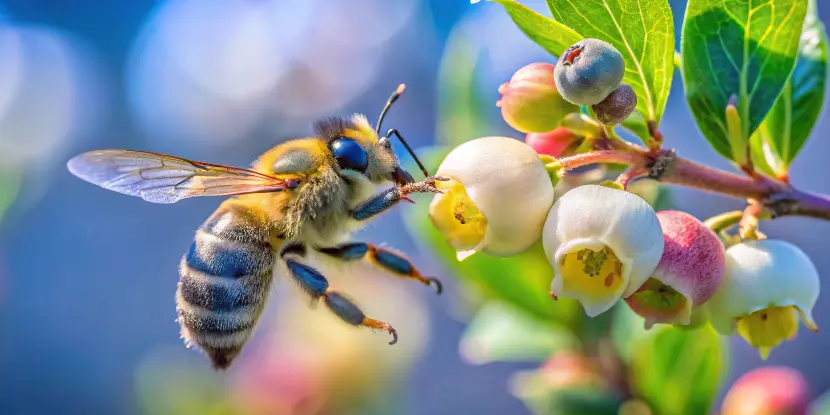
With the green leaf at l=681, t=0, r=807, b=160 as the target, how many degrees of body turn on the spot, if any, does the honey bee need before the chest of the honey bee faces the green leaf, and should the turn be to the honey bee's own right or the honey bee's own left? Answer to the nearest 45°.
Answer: approximately 45° to the honey bee's own right

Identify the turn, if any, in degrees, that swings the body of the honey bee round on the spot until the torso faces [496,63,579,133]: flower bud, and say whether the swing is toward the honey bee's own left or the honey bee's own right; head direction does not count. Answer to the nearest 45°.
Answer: approximately 45° to the honey bee's own right

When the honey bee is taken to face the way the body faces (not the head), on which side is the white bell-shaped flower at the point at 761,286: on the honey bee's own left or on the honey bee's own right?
on the honey bee's own right

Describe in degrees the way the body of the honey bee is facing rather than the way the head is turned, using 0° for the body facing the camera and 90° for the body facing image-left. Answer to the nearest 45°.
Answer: approximately 270°
